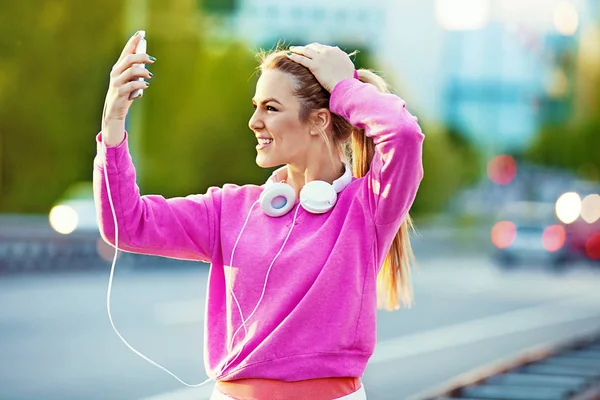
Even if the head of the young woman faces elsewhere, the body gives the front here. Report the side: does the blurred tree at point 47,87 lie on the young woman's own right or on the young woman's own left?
on the young woman's own right

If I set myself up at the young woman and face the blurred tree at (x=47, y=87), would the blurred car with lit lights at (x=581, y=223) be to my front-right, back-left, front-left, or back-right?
front-right

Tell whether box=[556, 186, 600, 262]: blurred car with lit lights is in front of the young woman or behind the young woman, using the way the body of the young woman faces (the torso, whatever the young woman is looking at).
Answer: behind

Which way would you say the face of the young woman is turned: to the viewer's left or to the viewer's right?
to the viewer's left

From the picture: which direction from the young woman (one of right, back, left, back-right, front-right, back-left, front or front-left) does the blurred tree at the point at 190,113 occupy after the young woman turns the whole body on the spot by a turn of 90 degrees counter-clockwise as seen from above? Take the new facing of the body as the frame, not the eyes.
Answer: back-left

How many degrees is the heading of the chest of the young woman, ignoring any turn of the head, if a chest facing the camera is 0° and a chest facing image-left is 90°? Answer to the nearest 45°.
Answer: approximately 45°

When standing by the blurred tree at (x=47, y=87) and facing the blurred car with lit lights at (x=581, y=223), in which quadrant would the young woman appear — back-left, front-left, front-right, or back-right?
front-right

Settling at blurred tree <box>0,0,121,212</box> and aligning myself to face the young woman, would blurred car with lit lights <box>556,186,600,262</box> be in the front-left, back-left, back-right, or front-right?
front-left
